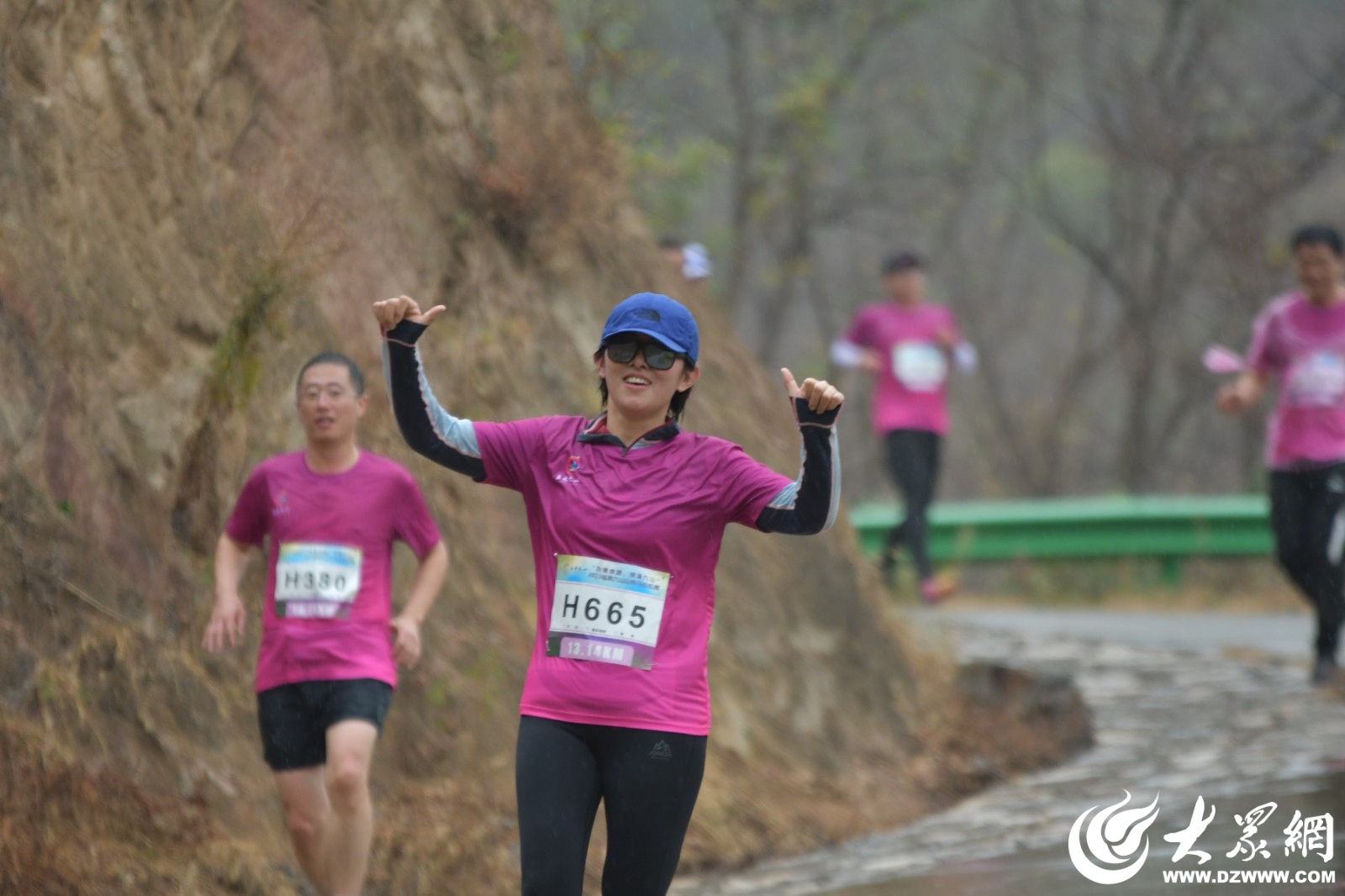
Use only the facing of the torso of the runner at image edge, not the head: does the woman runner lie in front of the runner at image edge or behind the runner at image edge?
in front

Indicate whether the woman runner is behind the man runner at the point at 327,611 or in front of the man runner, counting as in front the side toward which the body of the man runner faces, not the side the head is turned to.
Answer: in front

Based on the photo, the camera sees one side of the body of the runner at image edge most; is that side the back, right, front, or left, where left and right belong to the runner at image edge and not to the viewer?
front

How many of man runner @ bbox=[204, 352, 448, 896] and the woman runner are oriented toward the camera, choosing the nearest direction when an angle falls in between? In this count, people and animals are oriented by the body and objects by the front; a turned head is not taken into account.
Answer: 2

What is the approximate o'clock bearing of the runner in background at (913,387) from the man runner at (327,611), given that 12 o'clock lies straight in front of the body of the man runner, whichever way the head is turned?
The runner in background is roughly at 7 o'clock from the man runner.

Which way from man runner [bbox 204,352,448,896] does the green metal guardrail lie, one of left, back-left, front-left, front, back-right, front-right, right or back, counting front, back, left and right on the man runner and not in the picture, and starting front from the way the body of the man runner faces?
back-left

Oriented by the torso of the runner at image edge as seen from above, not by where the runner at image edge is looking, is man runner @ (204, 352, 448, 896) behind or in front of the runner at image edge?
in front

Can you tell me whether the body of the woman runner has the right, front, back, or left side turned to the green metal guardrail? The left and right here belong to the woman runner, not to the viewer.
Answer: back

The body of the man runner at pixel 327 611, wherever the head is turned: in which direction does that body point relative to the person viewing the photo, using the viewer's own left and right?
facing the viewer

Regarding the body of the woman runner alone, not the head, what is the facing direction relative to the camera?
toward the camera

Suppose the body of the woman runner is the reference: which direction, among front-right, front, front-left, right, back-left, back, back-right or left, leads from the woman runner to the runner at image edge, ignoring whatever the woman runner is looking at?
back-left

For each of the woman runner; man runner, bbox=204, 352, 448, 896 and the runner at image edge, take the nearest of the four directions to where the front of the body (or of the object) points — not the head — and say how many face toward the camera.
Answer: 3

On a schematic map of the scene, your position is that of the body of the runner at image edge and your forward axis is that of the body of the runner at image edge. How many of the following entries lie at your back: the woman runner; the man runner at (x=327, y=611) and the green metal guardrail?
1

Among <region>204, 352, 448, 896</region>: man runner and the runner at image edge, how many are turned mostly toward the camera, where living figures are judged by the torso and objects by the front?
2
